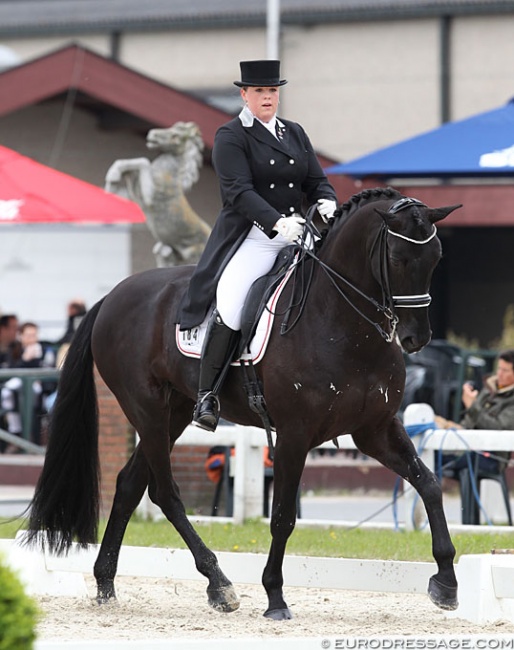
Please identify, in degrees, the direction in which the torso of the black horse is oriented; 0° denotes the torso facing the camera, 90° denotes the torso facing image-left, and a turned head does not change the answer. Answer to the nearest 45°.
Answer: approximately 315°

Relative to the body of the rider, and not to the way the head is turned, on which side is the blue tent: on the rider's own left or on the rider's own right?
on the rider's own left

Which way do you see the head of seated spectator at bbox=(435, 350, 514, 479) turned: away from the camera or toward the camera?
toward the camera

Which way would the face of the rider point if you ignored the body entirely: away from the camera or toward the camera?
toward the camera

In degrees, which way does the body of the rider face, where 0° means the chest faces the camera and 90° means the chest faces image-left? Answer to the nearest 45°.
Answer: approximately 315°

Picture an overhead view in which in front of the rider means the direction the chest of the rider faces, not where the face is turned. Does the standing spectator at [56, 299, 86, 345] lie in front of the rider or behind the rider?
behind

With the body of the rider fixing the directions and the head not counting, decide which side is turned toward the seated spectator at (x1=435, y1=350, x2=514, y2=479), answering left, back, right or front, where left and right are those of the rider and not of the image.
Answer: left

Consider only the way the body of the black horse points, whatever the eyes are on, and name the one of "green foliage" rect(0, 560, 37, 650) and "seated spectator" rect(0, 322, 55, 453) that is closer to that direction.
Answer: the green foliage

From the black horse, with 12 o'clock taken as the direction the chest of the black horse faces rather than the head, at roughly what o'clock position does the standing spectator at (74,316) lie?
The standing spectator is roughly at 7 o'clock from the black horse.
